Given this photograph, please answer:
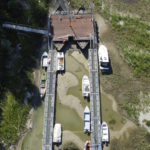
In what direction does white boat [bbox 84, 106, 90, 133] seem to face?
away from the camera

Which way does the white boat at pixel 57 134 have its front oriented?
away from the camera

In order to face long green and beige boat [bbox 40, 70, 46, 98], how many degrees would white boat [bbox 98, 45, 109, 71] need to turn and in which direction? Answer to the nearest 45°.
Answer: approximately 90° to its left

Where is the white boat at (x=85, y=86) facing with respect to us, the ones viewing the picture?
facing away from the viewer

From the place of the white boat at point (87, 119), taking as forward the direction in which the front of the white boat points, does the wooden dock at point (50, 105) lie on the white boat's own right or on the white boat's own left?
on the white boat's own left

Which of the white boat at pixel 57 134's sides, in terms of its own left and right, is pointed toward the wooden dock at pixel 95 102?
right

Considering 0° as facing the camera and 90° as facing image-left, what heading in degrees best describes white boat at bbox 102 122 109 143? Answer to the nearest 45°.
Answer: approximately 180°
